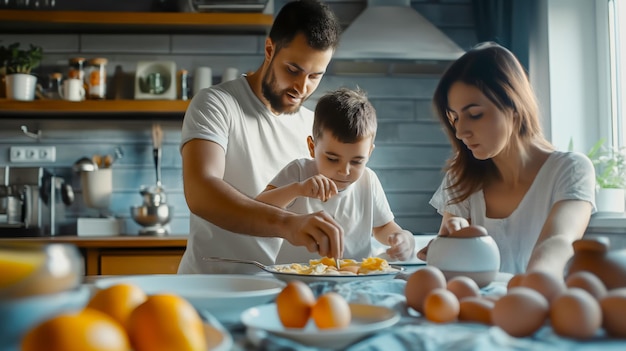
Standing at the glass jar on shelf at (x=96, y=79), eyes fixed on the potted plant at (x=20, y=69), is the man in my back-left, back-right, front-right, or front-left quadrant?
back-left

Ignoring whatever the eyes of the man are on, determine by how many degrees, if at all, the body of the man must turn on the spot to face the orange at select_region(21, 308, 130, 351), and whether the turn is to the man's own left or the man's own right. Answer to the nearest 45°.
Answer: approximately 45° to the man's own right

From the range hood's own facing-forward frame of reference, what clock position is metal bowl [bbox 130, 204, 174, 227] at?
The metal bowl is roughly at 3 o'clock from the range hood.

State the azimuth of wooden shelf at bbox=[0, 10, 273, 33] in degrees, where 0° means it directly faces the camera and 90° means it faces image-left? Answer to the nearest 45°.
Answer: approximately 0°

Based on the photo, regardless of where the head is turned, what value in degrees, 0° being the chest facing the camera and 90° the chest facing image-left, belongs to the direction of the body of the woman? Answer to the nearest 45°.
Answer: approximately 45°

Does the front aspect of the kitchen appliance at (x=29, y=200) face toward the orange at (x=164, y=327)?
yes

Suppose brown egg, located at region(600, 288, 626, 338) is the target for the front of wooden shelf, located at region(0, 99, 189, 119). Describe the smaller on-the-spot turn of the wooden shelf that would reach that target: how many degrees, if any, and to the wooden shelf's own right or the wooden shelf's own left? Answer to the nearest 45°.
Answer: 0° — it already faces it

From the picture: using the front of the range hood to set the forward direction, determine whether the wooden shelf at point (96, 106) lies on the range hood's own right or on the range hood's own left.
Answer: on the range hood's own right

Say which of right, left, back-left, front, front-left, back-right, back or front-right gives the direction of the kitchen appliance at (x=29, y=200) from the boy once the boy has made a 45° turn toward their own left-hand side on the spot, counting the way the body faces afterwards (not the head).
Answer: back
